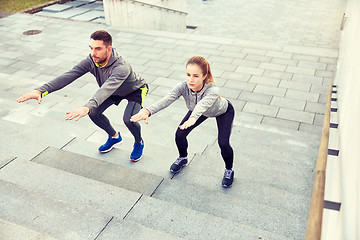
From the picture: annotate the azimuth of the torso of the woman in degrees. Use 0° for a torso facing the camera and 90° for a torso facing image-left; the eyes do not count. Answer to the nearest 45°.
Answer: approximately 45°

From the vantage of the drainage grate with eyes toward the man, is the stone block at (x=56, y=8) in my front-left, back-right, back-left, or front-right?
back-left

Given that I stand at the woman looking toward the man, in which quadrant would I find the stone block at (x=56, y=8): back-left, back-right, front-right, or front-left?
front-right

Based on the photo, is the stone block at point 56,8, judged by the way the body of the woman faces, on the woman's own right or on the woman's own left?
on the woman's own right

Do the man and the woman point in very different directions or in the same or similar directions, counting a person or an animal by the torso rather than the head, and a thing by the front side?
same or similar directions

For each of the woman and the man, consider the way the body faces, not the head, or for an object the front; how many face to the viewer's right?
0

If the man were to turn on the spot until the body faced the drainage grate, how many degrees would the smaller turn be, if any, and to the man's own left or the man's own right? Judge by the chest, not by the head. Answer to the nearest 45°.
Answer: approximately 135° to the man's own right

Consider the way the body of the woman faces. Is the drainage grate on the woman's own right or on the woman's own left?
on the woman's own right

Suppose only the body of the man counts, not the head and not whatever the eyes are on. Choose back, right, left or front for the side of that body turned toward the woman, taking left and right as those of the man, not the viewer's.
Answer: left

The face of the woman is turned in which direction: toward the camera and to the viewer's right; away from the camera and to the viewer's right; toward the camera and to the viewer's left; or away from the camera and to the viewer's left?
toward the camera and to the viewer's left

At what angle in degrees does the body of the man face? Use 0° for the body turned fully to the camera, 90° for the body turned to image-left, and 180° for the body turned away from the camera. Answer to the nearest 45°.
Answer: approximately 45°
